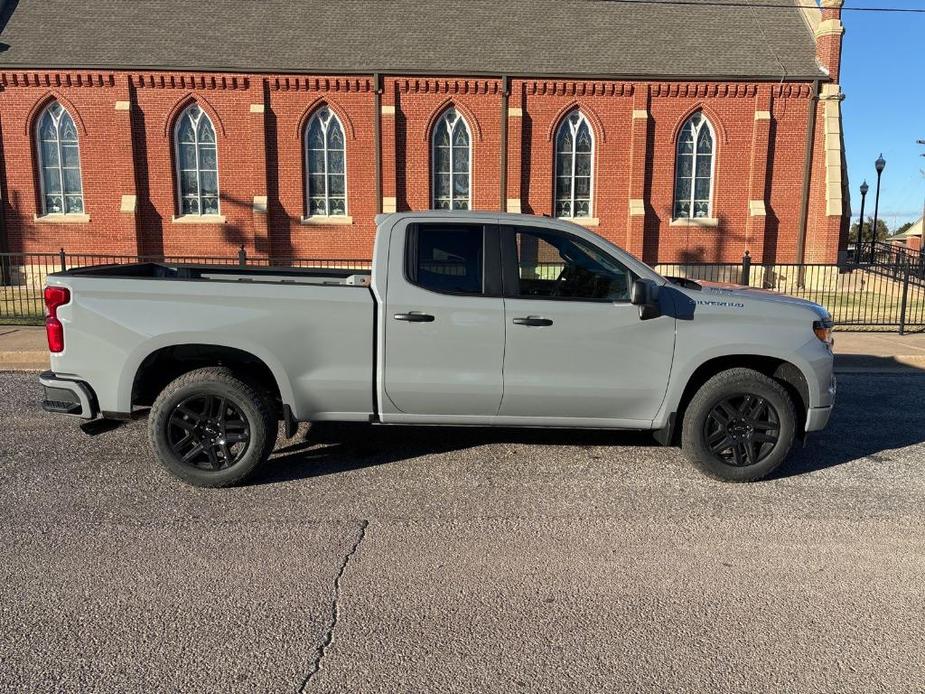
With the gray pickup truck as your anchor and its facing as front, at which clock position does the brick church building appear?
The brick church building is roughly at 9 o'clock from the gray pickup truck.

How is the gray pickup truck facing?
to the viewer's right

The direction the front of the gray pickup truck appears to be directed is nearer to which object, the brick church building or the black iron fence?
the black iron fence
